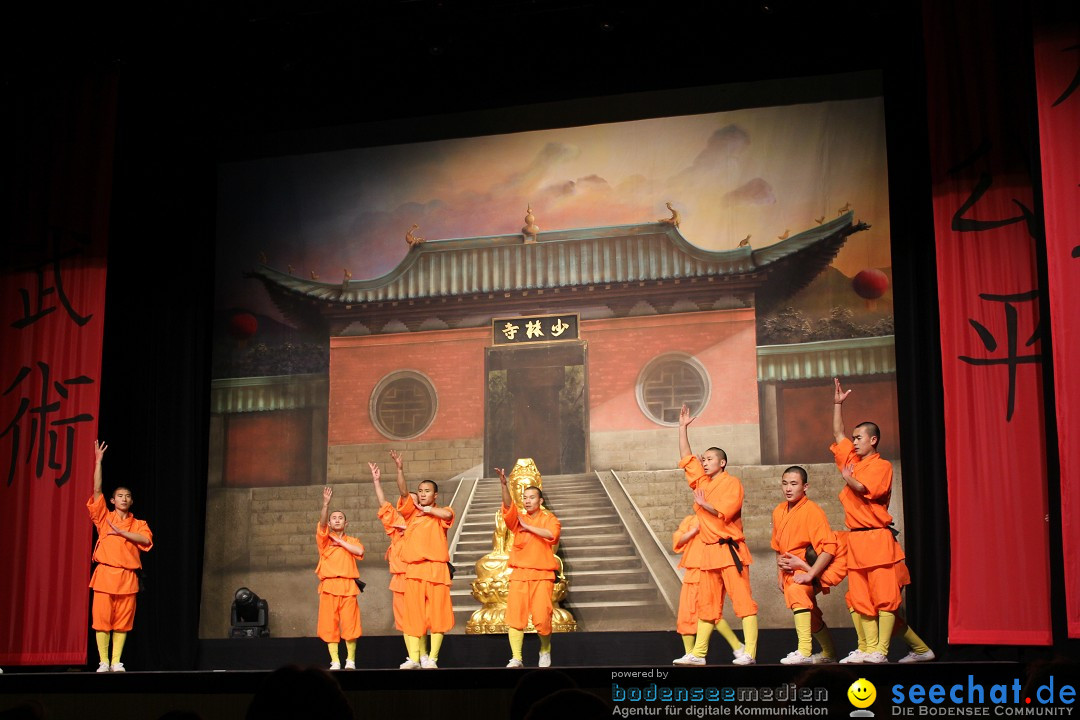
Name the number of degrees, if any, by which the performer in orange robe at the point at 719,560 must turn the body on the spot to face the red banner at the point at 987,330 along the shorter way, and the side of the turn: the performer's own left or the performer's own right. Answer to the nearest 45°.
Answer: approximately 135° to the performer's own left

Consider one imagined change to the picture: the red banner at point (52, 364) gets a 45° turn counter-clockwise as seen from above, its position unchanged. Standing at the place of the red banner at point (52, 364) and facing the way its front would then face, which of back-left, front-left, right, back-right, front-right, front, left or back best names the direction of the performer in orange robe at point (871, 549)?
front

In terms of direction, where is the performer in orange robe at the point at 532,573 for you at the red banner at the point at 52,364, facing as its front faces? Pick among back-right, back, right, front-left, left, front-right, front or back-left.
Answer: front-left

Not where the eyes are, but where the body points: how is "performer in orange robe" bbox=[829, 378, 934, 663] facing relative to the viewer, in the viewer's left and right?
facing the viewer and to the left of the viewer

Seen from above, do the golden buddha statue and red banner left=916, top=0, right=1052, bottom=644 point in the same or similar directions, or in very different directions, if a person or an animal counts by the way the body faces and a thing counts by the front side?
same or similar directions

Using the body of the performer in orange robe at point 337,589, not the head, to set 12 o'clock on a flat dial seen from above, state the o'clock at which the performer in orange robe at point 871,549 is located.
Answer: the performer in orange robe at point 871,549 is roughly at 10 o'clock from the performer in orange robe at point 337,589.

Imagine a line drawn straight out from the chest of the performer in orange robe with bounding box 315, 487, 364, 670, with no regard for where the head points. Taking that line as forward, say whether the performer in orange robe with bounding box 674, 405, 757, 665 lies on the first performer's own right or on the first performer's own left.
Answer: on the first performer's own left

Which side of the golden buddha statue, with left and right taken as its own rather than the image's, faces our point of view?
front

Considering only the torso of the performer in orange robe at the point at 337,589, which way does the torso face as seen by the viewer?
toward the camera

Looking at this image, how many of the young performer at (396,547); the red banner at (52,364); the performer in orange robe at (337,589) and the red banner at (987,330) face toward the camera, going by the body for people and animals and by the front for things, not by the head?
4

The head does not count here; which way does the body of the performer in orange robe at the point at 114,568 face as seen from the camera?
toward the camera

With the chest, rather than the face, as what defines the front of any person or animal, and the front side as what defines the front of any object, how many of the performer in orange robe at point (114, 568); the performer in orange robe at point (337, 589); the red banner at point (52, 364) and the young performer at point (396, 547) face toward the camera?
4

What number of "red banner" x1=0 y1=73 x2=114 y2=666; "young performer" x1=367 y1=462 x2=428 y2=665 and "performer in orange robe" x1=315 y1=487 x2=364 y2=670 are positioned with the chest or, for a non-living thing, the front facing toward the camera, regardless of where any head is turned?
3

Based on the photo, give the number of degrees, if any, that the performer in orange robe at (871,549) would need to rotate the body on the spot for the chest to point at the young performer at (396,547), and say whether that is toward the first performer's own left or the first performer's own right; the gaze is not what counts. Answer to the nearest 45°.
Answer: approximately 45° to the first performer's own right
